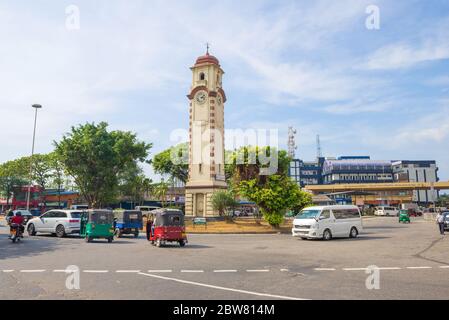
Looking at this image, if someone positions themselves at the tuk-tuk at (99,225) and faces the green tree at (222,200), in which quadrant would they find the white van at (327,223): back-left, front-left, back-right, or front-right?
front-right

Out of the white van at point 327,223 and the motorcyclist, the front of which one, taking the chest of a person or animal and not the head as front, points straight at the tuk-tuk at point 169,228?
the white van

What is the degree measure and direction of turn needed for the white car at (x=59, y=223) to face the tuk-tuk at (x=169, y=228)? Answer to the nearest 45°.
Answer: approximately 180°

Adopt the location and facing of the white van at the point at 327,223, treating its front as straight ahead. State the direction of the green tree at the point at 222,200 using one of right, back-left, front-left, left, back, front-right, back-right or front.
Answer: right

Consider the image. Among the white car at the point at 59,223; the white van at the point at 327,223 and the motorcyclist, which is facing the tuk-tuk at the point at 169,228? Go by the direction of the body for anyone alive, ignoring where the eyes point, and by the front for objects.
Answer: the white van

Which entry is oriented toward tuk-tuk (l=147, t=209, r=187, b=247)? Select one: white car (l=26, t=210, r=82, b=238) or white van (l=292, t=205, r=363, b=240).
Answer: the white van

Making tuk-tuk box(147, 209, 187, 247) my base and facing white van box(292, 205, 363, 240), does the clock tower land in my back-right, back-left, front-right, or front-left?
front-left

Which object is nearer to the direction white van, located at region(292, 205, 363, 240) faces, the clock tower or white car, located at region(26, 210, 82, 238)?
the white car

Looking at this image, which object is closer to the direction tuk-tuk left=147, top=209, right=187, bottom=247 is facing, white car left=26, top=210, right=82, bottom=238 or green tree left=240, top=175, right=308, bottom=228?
the white car

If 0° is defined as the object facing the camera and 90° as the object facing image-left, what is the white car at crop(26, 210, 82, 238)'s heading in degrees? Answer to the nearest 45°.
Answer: approximately 135°

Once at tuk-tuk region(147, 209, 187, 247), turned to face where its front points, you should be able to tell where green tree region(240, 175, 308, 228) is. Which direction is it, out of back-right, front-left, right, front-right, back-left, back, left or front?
right

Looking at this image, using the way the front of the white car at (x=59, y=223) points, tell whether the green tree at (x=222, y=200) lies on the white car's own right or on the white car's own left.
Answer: on the white car's own right
